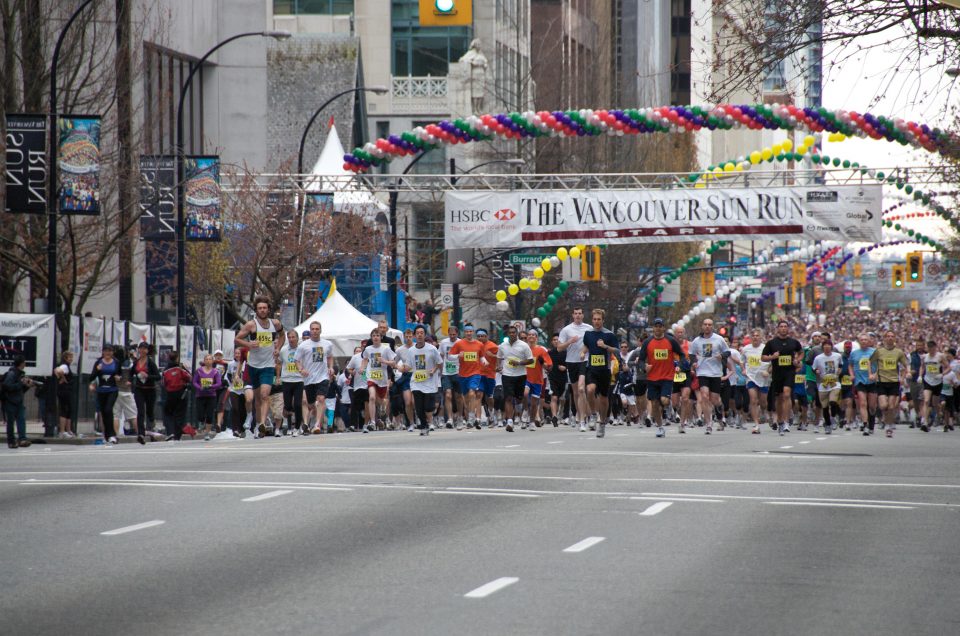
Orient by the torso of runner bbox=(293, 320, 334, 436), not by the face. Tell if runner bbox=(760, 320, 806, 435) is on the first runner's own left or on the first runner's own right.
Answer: on the first runner's own left

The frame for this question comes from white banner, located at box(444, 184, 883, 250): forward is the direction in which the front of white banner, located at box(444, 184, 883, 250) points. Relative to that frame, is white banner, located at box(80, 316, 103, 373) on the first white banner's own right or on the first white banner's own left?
on the first white banner's own right

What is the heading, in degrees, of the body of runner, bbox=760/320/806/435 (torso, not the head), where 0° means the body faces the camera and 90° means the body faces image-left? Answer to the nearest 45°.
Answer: approximately 0°

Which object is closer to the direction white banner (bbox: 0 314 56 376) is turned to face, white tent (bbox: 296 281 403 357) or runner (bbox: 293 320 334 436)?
the runner

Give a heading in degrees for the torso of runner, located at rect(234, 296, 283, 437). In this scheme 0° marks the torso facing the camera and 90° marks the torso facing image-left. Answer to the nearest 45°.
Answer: approximately 0°

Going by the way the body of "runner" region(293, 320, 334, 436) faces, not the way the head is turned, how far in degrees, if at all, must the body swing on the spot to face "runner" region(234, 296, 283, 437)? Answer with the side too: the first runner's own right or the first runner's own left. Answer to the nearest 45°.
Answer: approximately 45° to the first runner's own right
